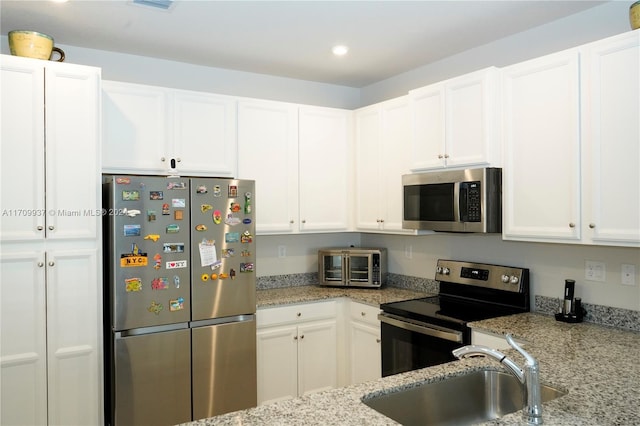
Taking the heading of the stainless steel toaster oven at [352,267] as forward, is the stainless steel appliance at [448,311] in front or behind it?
in front

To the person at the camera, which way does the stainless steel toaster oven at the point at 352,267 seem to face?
facing the viewer

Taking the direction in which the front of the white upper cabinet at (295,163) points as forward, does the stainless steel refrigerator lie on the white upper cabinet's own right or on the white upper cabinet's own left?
on the white upper cabinet's own right

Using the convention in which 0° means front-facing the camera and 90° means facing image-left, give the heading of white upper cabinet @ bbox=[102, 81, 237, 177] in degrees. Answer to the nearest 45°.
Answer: approximately 315°

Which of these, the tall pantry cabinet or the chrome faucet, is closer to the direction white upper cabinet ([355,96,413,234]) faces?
the tall pantry cabinet

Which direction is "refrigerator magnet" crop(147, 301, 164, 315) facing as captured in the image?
toward the camera

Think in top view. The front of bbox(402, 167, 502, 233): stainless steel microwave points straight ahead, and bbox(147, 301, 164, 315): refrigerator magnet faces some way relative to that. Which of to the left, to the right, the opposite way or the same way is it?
to the left

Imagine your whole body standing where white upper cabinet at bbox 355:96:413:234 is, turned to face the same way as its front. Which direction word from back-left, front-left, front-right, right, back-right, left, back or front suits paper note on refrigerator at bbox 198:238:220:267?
front

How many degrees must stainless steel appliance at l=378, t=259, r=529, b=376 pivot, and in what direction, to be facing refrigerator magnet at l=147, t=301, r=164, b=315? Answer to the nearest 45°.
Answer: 0° — it already faces it

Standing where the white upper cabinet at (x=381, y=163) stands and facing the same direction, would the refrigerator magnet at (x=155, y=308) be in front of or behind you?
in front

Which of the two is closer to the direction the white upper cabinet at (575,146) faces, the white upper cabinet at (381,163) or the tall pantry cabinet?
the tall pantry cabinet

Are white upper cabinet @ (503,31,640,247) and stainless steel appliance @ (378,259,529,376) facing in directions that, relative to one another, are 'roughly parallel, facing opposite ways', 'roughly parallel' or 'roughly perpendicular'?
roughly parallel

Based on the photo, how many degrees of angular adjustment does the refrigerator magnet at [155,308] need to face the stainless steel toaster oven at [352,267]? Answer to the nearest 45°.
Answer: approximately 90° to its left

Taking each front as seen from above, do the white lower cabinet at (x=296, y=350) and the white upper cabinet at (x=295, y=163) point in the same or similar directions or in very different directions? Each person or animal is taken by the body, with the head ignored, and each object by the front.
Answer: same or similar directions

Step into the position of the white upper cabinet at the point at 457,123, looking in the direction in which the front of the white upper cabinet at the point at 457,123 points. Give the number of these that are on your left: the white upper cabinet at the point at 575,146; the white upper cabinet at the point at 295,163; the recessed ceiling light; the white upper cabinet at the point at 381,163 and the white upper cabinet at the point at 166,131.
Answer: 1

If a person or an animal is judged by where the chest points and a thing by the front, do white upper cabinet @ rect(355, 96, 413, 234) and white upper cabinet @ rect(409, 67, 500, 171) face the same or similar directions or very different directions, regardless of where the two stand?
same or similar directions

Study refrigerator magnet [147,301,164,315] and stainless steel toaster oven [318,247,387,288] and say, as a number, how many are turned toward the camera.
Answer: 2

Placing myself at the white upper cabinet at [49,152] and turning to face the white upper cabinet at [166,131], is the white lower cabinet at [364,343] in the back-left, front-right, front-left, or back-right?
front-right
